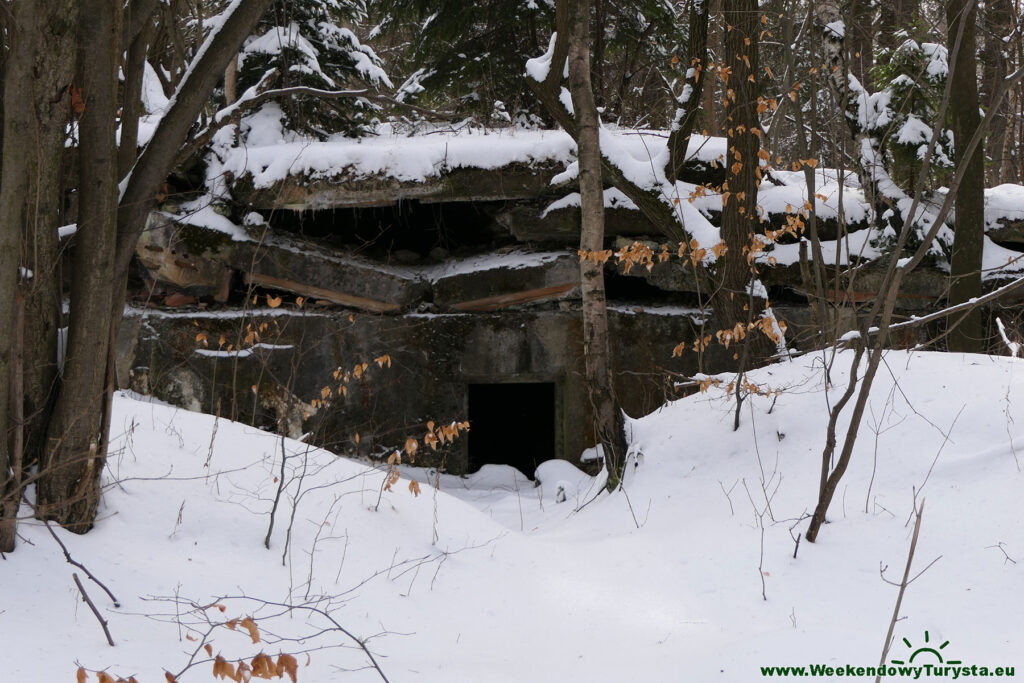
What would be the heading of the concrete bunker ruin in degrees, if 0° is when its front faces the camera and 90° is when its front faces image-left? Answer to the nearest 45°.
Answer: approximately 0°

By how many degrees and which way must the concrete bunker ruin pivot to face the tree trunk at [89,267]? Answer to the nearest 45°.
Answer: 0° — it already faces it

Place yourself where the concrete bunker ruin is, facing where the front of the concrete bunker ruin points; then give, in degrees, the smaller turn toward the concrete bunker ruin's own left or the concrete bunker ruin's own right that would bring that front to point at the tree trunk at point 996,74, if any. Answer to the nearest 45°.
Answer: approximately 135° to the concrete bunker ruin's own left

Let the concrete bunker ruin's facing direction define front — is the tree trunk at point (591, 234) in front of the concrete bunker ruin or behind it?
in front

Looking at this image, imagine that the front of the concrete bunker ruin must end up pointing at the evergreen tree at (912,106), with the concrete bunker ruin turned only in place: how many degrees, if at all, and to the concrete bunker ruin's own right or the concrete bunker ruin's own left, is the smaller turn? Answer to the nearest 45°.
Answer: approximately 90° to the concrete bunker ruin's own left

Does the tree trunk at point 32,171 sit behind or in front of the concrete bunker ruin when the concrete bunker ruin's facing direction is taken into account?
in front

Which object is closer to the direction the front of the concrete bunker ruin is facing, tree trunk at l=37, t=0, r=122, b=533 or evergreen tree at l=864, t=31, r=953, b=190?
the tree trunk

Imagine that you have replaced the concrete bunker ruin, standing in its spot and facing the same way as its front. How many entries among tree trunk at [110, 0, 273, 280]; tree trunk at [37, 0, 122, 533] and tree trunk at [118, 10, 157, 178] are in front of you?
3
